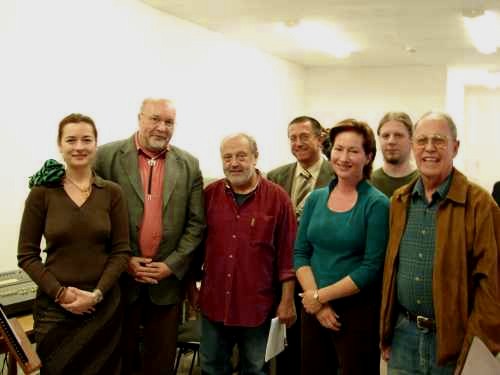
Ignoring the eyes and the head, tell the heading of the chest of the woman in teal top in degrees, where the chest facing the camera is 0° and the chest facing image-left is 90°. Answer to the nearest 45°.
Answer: approximately 45°

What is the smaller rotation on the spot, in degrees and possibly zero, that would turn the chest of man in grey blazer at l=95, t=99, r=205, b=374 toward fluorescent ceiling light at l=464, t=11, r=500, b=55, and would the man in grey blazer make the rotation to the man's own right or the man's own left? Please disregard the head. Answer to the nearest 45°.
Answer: approximately 135° to the man's own left

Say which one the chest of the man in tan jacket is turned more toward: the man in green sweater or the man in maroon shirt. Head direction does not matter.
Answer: the man in maroon shirt

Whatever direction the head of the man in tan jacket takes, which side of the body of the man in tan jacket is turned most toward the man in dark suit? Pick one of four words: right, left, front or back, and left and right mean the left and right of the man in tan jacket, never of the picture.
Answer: right
